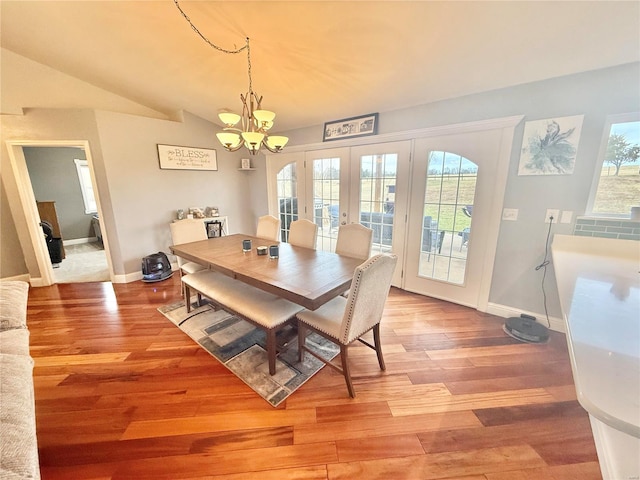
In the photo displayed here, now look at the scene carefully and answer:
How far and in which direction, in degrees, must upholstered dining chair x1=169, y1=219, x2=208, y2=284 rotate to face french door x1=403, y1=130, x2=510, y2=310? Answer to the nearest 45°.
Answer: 0° — it already faces it

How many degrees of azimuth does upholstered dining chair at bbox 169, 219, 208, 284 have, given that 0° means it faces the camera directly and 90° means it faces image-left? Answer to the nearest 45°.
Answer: approximately 315°

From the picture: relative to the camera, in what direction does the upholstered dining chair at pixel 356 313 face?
facing away from the viewer and to the left of the viewer

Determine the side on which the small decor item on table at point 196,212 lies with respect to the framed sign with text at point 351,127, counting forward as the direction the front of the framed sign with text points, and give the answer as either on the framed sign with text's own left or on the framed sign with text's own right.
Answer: on the framed sign with text's own right

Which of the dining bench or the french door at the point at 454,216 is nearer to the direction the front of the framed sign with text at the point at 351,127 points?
the dining bench

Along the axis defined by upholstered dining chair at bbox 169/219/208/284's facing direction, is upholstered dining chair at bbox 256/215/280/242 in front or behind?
in front

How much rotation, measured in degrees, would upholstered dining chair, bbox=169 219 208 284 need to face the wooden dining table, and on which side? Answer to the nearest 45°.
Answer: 0° — it already faces it

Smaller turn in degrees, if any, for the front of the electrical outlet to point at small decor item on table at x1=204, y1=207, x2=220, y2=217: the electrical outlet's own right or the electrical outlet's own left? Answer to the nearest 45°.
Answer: approximately 90° to the electrical outlet's own right

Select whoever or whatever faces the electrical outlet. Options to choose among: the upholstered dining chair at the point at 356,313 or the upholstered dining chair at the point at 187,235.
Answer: the upholstered dining chair at the point at 187,235

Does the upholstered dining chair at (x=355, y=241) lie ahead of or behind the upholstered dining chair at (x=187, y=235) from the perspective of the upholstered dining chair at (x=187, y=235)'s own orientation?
ahead

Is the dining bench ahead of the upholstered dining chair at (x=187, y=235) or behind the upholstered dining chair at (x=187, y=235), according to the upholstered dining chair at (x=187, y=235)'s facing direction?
ahead
